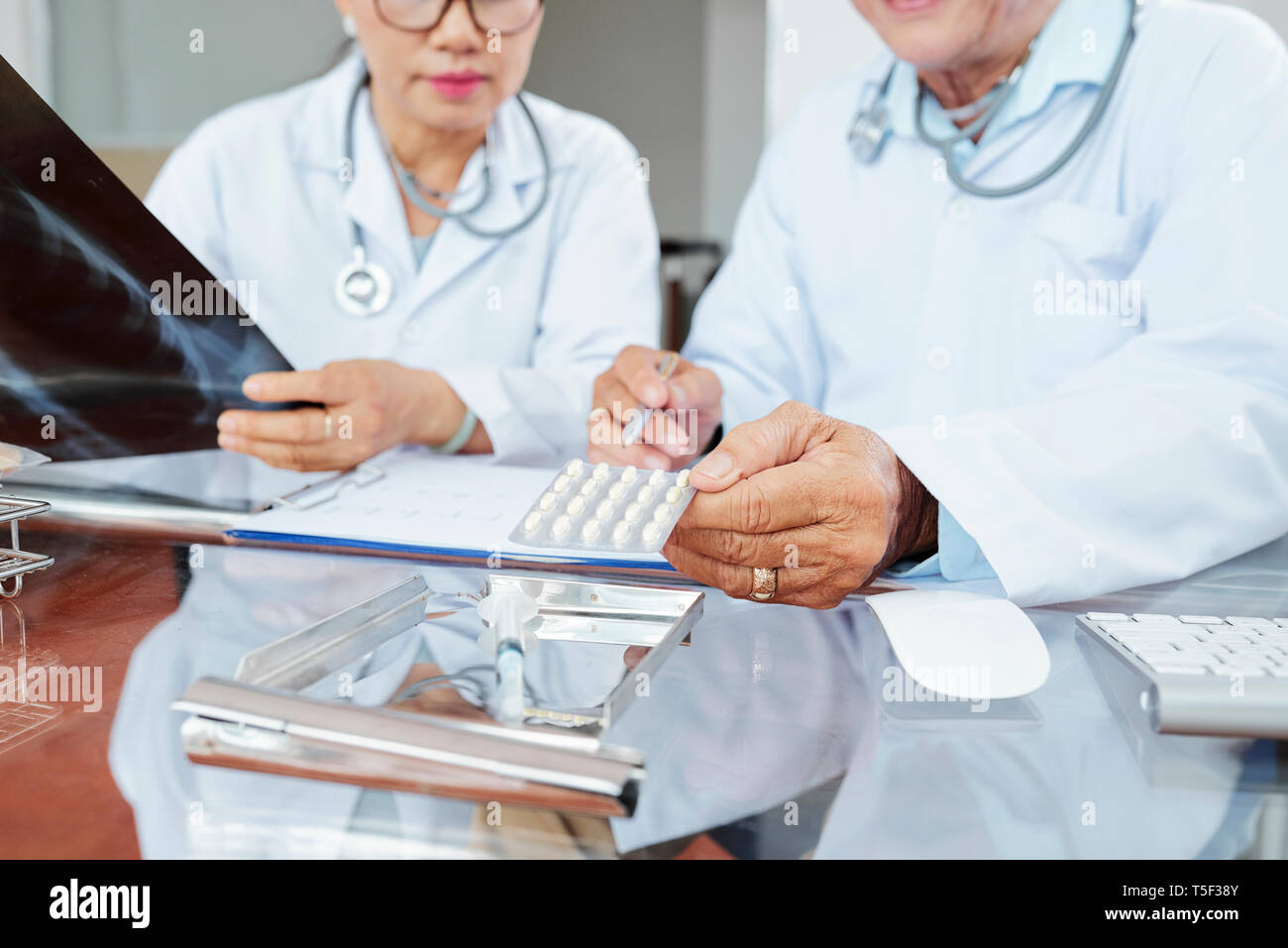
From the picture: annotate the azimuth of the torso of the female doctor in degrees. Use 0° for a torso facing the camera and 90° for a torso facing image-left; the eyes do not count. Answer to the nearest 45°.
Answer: approximately 0°

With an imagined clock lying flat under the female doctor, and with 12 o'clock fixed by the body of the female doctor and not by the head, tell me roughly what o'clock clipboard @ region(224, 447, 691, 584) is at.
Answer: The clipboard is roughly at 12 o'clock from the female doctor.
